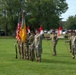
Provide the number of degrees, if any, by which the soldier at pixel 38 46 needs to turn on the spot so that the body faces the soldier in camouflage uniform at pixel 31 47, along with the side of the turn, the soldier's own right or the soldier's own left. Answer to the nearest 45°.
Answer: approximately 45° to the soldier's own right
